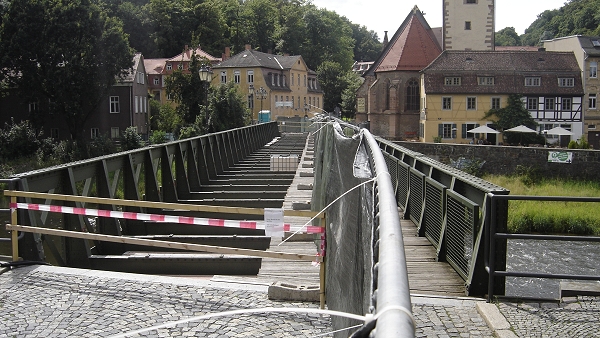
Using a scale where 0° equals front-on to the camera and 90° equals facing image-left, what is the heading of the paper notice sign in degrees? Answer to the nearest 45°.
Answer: approximately 0°

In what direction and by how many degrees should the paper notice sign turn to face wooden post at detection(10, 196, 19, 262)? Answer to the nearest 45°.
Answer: approximately 135° to its right

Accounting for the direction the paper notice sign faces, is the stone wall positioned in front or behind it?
behind

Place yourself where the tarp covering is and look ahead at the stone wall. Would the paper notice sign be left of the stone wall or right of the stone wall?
left
